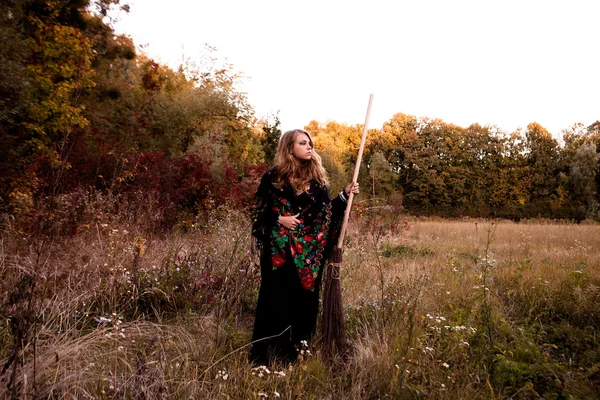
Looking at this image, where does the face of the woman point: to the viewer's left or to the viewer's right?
to the viewer's right

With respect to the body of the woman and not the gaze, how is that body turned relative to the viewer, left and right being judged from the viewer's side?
facing the viewer and to the right of the viewer
